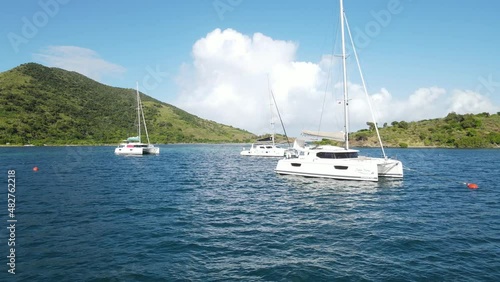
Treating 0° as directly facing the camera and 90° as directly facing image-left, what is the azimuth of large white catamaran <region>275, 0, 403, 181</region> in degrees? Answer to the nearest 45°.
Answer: approximately 315°
